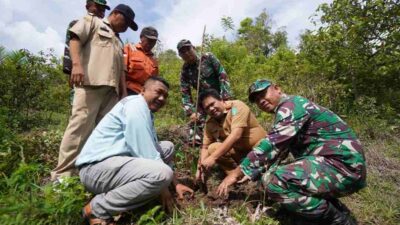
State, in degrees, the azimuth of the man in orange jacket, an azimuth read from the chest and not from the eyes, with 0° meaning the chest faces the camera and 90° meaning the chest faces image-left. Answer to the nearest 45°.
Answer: approximately 315°

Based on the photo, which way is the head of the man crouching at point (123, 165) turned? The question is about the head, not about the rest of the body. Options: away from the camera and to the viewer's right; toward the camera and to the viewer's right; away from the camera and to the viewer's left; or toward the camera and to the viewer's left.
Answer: toward the camera and to the viewer's right

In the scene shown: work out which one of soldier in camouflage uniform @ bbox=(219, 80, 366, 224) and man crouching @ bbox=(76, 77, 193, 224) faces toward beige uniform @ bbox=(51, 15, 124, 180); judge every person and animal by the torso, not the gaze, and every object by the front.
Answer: the soldier in camouflage uniform

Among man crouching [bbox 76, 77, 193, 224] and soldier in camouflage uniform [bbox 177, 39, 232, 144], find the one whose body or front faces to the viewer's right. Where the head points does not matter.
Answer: the man crouching

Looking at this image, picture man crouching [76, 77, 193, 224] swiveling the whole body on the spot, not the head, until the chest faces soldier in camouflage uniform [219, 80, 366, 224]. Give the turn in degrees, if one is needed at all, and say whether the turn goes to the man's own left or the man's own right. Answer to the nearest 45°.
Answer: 0° — they already face them

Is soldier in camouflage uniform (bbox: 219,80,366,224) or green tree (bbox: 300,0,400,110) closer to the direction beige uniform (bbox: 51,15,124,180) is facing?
the soldier in camouflage uniform

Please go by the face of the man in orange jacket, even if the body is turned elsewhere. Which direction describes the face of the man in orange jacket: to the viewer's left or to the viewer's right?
to the viewer's right

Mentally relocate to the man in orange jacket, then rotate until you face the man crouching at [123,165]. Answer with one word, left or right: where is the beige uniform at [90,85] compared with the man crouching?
right

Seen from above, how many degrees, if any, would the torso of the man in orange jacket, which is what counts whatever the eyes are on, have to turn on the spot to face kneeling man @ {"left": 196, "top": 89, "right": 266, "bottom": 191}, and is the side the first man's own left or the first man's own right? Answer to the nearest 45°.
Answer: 0° — they already face them

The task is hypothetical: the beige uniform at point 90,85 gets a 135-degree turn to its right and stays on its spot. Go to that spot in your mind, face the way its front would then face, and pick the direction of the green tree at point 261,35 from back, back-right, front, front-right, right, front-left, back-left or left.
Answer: back-right

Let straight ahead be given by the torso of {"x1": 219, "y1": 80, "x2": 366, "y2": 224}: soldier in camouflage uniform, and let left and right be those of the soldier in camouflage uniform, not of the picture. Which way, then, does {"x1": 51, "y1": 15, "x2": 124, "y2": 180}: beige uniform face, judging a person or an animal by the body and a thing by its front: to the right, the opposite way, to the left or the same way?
the opposite way

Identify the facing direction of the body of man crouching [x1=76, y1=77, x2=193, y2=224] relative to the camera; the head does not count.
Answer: to the viewer's right

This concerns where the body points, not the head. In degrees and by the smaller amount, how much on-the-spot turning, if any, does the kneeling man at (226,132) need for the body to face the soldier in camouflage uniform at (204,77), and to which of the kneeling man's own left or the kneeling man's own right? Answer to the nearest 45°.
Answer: approximately 135° to the kneeling man's own right

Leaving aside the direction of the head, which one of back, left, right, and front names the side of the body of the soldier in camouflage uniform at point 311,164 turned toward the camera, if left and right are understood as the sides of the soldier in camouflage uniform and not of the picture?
left
